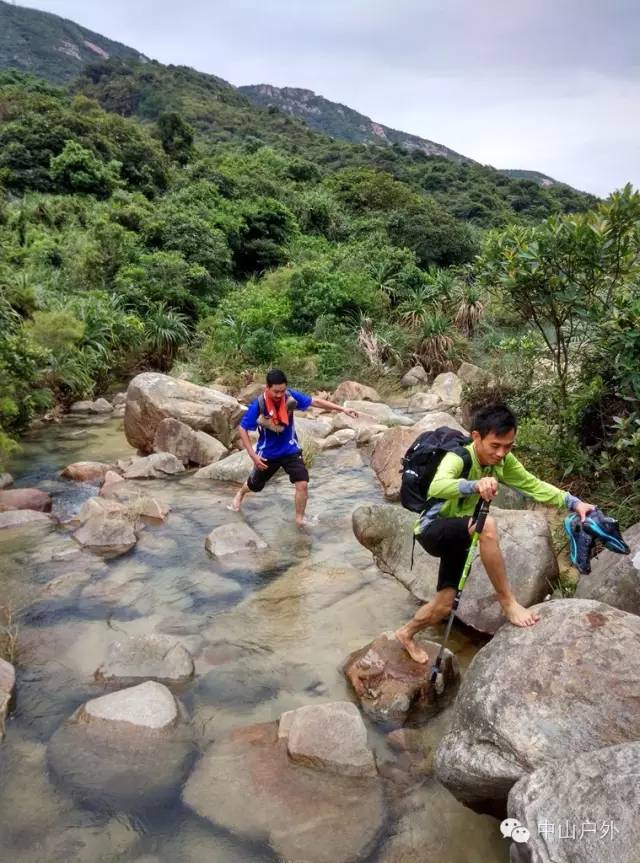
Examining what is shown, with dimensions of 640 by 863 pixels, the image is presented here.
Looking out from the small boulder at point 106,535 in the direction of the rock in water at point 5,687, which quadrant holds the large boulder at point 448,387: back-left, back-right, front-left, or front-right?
back-left

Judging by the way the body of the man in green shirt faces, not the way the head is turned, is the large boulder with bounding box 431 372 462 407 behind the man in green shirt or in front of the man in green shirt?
behind

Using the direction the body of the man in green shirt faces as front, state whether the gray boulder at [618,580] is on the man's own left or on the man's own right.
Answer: on the man's own left

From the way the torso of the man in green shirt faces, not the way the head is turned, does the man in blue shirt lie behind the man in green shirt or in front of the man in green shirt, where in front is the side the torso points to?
behind
